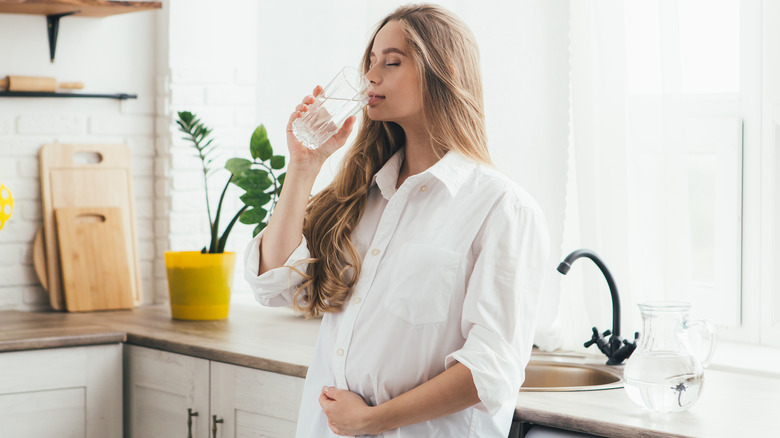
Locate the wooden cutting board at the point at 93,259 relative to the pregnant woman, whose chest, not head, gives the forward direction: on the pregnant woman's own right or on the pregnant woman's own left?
on the pregnant woman's own right

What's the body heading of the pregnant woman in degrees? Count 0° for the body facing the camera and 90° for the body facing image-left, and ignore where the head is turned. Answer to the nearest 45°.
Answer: approximately 45°

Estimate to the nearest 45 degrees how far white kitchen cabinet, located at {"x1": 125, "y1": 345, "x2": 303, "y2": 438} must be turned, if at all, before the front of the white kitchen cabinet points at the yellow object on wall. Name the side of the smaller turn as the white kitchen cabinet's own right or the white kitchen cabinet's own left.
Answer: approximately 90° to the white kitchen cabinet's own right

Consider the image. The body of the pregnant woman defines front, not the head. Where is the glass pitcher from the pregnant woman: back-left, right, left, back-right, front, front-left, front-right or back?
back-left

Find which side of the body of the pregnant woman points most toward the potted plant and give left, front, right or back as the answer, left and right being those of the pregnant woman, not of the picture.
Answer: right

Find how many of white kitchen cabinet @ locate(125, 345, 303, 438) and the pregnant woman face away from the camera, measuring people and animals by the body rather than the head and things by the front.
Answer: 0

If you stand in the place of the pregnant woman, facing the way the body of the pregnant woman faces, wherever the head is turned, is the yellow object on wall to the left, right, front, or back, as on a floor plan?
right

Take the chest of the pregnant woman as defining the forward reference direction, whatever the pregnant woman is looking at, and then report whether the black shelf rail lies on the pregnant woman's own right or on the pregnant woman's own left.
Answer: on the pregnant woman's own right
